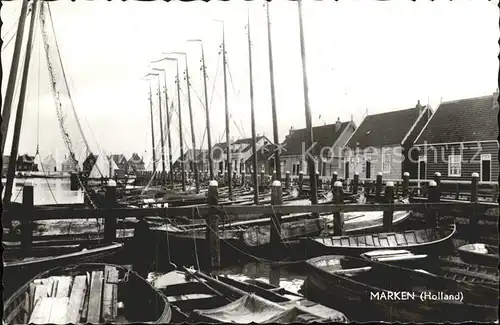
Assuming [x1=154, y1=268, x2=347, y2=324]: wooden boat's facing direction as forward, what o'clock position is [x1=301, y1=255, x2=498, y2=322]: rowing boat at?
The rowing boat is roughly at 4 o'clock from the wooden boat.

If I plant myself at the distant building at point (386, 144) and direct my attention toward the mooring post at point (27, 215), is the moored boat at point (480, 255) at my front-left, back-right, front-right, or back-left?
front-left

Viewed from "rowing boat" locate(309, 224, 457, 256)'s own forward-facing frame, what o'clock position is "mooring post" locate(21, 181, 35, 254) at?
The mooring post is roughly at 5 o'clock from the rowing boat.

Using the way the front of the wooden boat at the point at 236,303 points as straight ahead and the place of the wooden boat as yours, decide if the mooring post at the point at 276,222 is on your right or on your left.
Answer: on your right

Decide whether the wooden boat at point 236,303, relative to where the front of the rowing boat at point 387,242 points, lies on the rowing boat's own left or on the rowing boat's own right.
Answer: on the rowing boat's own right

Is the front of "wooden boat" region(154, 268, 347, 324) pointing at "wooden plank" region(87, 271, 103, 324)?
no

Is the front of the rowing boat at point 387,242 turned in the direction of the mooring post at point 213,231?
no

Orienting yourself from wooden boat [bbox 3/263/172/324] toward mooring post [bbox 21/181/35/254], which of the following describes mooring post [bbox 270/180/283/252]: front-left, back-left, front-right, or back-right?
front-right

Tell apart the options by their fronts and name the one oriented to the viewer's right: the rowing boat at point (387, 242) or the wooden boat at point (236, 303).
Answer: the rowing boat

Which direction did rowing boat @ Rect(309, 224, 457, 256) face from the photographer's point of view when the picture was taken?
facing to the right of the viewer

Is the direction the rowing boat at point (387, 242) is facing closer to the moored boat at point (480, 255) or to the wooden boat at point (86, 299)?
the moored boat

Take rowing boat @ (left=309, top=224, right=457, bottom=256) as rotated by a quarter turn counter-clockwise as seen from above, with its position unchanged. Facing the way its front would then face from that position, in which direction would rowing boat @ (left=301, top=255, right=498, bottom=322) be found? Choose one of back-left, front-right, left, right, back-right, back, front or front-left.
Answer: back

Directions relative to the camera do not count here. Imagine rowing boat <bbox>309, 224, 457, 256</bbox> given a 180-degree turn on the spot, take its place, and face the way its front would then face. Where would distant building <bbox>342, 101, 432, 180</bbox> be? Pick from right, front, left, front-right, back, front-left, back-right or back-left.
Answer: right

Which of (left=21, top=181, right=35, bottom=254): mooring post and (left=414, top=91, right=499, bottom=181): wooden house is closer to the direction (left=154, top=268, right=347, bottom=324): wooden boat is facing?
the mooring post

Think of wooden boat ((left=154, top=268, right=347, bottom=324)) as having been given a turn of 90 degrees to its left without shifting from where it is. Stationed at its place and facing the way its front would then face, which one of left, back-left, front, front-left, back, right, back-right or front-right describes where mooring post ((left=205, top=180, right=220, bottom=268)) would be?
back-right

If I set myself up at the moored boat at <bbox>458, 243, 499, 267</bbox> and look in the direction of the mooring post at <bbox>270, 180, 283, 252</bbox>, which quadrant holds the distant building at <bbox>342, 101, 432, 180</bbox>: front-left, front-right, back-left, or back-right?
front-right
